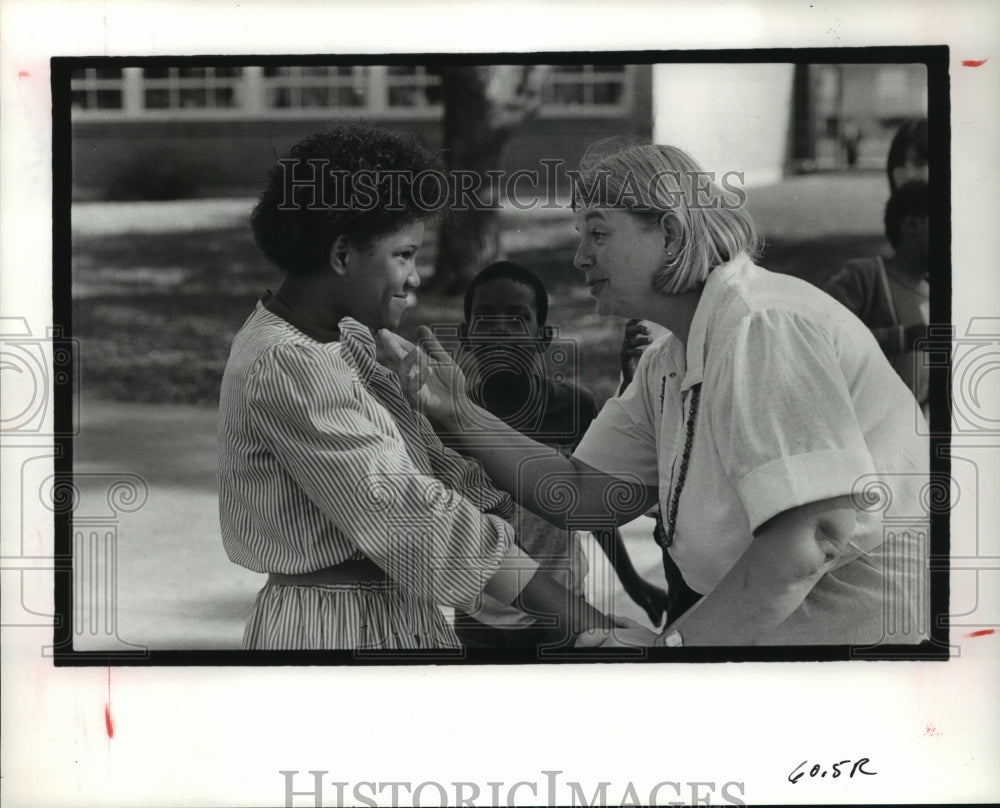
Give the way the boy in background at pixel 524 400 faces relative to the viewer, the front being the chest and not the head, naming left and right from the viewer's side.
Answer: facing the viewer

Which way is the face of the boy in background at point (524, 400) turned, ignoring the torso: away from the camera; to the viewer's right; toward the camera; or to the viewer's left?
toward the camera
